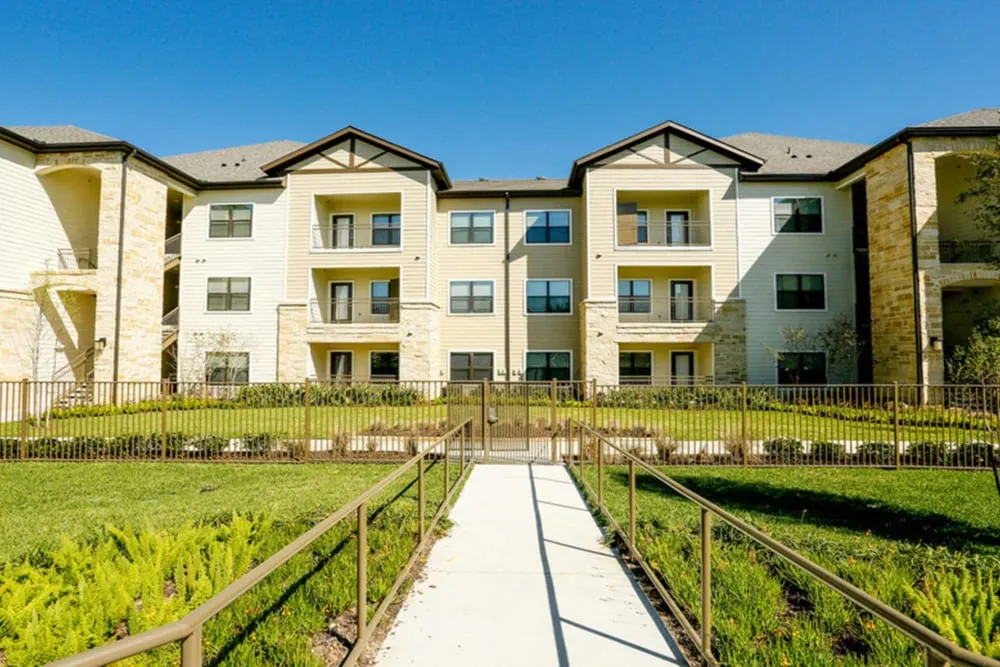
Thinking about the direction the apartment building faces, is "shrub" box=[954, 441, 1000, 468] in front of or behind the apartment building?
in front

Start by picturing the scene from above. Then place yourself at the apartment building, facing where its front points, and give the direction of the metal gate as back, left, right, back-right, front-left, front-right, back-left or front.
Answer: front

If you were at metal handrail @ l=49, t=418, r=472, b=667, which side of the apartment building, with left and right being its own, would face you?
front

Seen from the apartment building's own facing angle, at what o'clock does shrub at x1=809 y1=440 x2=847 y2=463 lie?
The shrub is roughly at 11 o'clock from the apartment building.

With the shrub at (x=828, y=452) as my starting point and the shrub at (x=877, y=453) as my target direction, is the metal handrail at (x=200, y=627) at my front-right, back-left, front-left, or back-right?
back-right

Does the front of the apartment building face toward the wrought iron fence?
yes

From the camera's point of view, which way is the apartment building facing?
toward the camera

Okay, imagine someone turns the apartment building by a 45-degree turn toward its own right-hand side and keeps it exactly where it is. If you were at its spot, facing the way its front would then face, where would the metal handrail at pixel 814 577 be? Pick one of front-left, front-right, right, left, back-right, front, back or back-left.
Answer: front-left

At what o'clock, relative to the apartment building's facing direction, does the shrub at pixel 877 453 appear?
The shrub is roughly at 11 o'clock from the apartment building.
